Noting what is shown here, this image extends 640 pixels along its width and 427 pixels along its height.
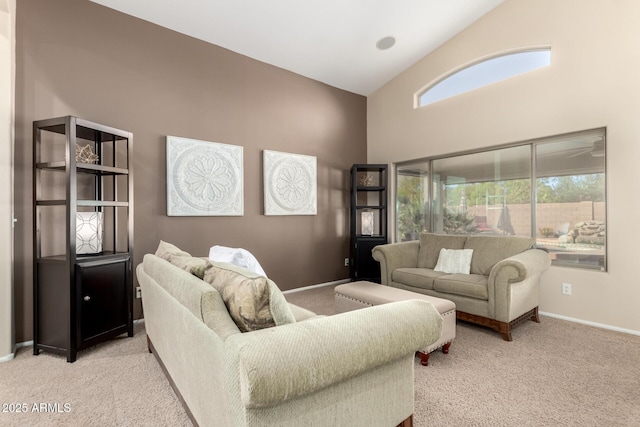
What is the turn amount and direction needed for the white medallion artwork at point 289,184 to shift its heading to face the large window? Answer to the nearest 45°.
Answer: approximately 45° to its left

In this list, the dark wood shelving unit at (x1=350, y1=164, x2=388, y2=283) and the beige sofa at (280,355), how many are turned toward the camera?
1

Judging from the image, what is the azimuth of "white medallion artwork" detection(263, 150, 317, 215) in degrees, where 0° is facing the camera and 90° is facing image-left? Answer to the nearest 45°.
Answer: approximately 315°

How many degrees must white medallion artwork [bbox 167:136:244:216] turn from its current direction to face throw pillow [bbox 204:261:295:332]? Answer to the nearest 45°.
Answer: approximately 45° to its right

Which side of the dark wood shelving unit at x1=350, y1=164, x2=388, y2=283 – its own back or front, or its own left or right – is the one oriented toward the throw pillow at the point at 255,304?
front

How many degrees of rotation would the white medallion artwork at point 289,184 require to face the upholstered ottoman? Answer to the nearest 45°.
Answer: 0° — it already faces it

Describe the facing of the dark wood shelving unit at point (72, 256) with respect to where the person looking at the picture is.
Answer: facing the viewer and to the right of the viewer

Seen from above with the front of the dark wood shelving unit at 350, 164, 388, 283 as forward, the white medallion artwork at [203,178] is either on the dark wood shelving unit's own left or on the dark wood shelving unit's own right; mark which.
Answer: on the dark wood shelving unit's own right

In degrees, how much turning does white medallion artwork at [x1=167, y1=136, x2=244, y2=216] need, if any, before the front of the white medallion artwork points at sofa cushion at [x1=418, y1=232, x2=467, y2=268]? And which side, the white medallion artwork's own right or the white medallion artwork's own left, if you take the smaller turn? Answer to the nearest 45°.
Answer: approximately 45° to the white medallion artwork's own left

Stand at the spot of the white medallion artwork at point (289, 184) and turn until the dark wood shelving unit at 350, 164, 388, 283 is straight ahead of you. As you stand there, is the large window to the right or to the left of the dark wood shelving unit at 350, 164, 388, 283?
right

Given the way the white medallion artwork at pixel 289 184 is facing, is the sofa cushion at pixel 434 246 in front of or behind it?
in front

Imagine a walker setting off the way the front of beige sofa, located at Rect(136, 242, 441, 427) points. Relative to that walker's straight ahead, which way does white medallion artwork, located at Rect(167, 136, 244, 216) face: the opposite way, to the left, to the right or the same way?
to the right

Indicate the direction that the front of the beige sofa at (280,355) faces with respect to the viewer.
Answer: facing away from the viewer and to the right of the viewer

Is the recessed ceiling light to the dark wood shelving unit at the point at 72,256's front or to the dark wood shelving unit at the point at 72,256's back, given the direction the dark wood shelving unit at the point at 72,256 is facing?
to the front

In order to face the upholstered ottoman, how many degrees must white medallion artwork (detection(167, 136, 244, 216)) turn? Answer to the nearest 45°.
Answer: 0° — it already faces it
